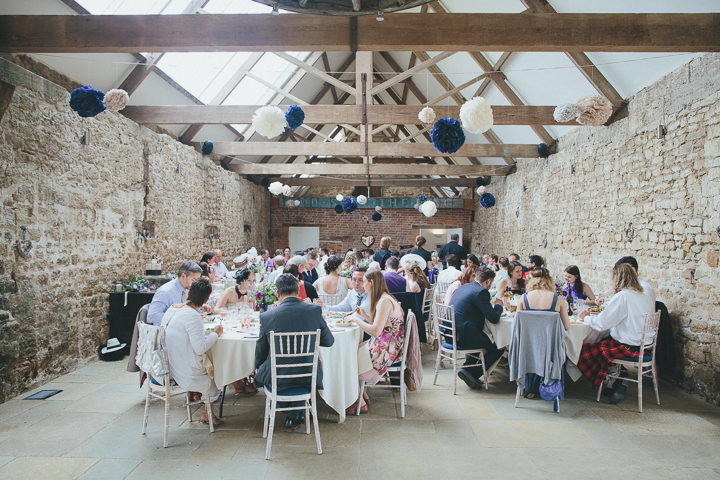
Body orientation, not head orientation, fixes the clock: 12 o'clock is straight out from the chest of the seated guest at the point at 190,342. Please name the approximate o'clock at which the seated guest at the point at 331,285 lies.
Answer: the seated guest at the point at 331,285 is roughly at 12 o'clock from the seated guest at the point at 190,342.

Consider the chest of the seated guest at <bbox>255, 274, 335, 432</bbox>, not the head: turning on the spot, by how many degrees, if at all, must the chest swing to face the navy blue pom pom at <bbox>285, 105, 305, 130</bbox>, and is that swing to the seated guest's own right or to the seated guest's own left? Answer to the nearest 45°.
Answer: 0° — they already face it

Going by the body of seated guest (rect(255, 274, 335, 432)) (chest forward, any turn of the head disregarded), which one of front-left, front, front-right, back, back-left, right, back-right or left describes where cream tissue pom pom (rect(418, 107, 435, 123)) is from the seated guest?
front-right

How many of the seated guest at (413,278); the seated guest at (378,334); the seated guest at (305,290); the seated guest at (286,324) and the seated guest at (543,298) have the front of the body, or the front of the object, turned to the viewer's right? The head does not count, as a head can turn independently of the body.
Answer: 0

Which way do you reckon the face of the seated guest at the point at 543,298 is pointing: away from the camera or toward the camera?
away from the camera

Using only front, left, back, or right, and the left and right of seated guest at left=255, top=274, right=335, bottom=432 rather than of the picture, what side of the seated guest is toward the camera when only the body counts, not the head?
back

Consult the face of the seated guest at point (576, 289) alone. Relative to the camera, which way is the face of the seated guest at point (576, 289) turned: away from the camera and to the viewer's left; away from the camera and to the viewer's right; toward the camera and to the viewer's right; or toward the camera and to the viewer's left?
toward the camera and to the viewer's left

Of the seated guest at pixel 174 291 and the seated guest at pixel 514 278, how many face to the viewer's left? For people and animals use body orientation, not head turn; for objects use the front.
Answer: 0

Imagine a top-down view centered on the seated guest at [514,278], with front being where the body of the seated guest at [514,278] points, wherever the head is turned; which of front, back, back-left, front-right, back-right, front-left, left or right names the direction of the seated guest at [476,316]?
front-right

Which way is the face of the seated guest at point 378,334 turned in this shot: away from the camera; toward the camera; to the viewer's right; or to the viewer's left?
to the viewer's left

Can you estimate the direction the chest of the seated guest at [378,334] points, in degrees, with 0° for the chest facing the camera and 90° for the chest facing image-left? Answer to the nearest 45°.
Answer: approximately 90°

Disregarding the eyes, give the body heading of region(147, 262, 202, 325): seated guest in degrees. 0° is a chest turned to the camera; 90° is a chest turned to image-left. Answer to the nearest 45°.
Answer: approximately 270°

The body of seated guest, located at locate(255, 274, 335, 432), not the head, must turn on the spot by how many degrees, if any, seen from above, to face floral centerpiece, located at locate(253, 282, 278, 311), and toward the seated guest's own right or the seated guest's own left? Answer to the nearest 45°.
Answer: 0° — they already face it
